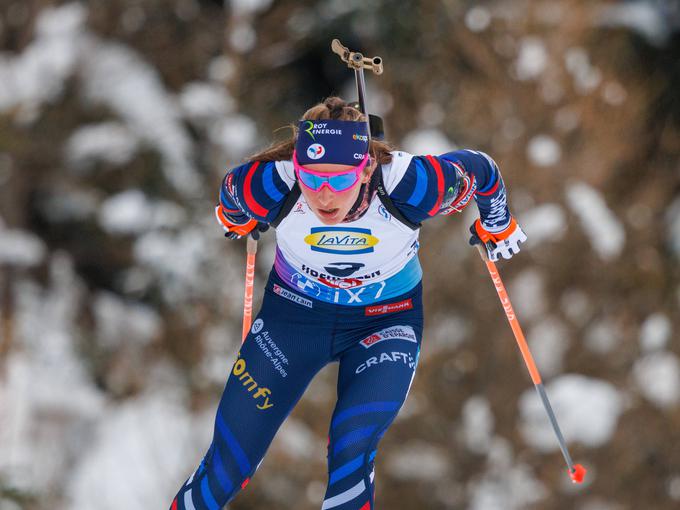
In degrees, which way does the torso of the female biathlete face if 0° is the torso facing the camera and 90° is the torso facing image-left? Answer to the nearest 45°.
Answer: approximately 0°
